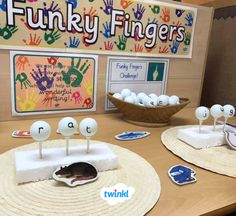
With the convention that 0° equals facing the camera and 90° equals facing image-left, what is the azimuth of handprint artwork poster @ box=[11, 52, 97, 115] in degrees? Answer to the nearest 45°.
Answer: approximately 0°

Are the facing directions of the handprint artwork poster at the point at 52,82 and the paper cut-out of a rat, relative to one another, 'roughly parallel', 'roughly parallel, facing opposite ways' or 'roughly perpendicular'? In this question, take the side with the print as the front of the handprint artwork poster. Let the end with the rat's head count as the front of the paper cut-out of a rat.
roughly perpendicular

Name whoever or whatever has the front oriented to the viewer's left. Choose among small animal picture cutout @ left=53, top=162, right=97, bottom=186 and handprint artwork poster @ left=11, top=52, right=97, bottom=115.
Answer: the small animal picture cutout
